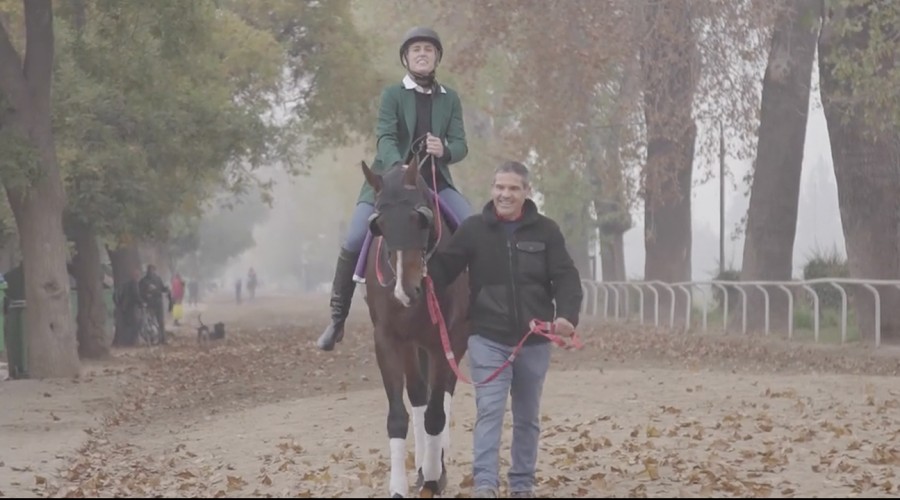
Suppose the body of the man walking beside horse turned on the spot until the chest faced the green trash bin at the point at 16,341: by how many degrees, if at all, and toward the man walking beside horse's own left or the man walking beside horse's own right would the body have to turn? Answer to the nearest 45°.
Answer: approximately 135° to the man walking beside horse's own right

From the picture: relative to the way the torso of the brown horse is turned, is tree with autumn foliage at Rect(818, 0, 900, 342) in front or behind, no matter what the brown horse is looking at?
behind

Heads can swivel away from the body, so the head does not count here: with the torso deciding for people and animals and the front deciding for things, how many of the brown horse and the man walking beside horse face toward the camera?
2

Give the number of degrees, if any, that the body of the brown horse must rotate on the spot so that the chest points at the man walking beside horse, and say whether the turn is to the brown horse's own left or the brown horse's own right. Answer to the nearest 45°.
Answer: approximately 45° to the brown horse's own left

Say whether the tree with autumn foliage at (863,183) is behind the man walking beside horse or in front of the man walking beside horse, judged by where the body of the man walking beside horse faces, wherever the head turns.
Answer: behind

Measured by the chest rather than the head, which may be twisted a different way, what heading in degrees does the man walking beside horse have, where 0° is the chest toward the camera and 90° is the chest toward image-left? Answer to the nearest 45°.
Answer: approximately 0°

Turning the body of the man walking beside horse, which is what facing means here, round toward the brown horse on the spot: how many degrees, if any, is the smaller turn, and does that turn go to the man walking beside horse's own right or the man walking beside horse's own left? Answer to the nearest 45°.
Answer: approximately 135° to the man walking beside horse's own right
